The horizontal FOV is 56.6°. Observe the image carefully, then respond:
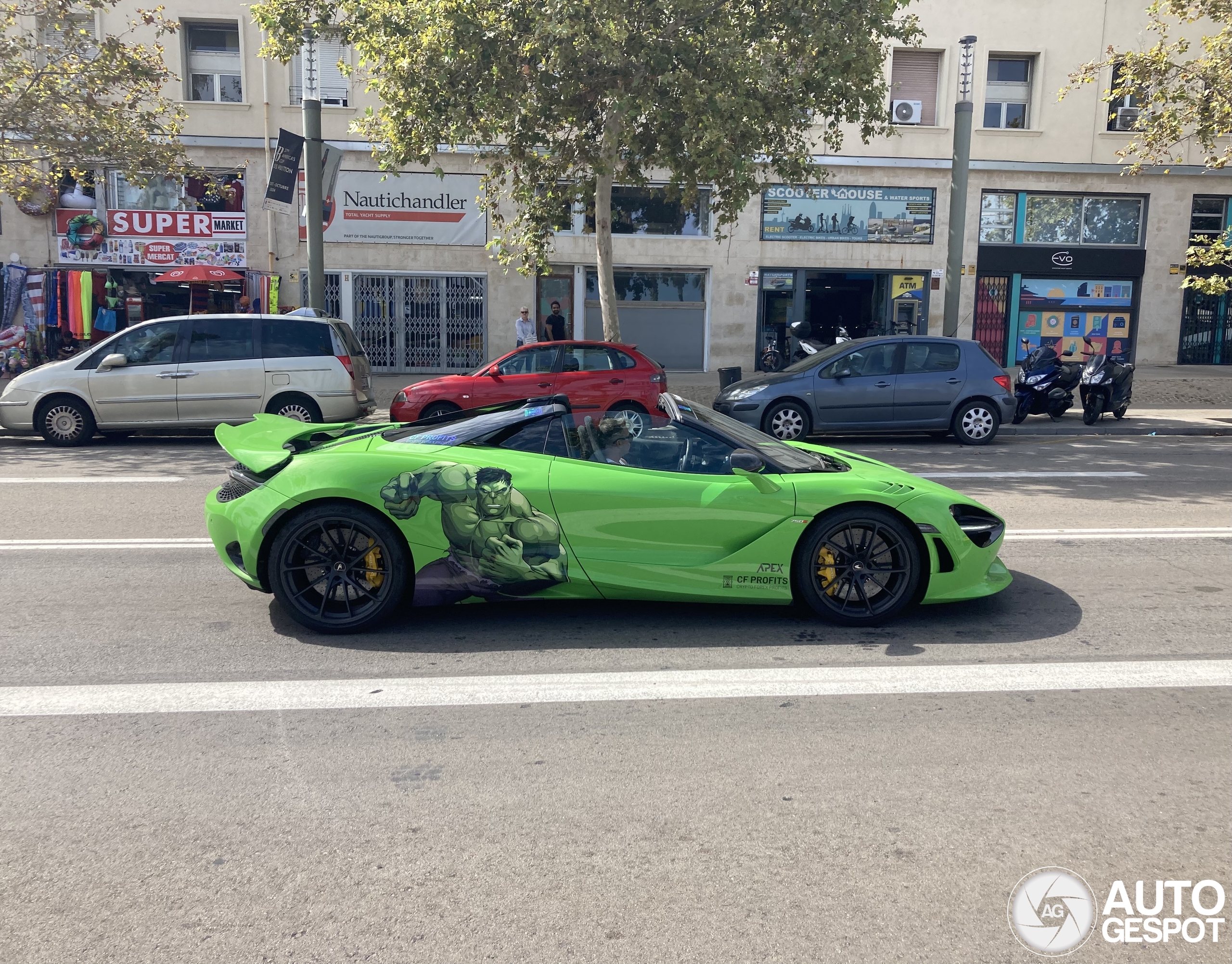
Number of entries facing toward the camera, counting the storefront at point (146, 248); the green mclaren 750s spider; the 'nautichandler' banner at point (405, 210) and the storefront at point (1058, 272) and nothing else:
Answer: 3

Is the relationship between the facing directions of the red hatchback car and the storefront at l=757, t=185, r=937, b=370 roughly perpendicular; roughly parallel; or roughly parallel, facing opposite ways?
roughly perpendicular

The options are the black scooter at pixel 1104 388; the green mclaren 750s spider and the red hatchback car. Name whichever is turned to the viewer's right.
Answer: the green mclaren 750s spider

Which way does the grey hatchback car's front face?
to the viewer's left

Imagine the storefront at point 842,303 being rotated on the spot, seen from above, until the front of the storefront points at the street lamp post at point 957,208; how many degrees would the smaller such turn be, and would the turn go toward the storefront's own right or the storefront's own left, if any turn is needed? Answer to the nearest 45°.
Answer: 0° — it already faces it

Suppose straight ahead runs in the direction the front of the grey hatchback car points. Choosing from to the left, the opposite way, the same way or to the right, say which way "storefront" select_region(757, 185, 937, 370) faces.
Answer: to the left

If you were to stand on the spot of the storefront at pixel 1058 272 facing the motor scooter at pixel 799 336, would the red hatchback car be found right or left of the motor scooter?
left

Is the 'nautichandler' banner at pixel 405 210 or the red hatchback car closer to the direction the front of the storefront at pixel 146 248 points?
the red hatchback car

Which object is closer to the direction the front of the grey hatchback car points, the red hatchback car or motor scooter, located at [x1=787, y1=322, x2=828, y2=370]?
the red hatchback car

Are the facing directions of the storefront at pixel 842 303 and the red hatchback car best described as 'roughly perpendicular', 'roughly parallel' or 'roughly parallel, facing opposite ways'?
roughly perpendicular

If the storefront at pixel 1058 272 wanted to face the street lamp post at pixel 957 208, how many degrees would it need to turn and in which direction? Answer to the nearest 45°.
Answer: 0° — it already faces it

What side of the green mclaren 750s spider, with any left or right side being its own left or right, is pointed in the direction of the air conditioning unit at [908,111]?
left

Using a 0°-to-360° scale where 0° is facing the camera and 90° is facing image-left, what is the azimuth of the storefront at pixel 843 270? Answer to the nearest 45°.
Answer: approximately 0°

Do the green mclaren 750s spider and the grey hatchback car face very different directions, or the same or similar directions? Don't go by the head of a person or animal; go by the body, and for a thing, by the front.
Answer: very different directions

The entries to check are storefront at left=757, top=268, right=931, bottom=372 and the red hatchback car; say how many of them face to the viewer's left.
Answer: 1
